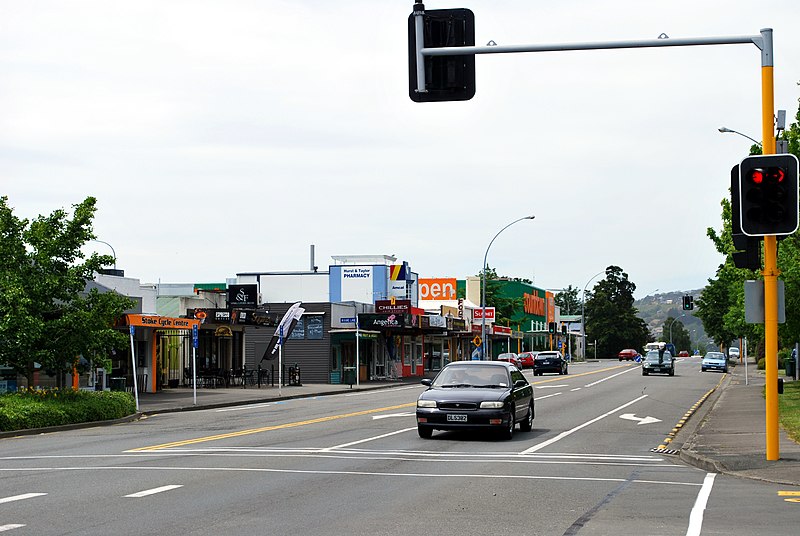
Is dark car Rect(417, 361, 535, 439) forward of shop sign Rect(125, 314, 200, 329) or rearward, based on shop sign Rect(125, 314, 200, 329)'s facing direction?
forward

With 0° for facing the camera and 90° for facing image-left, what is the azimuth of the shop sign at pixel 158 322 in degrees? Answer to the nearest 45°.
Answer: approximately 315°
